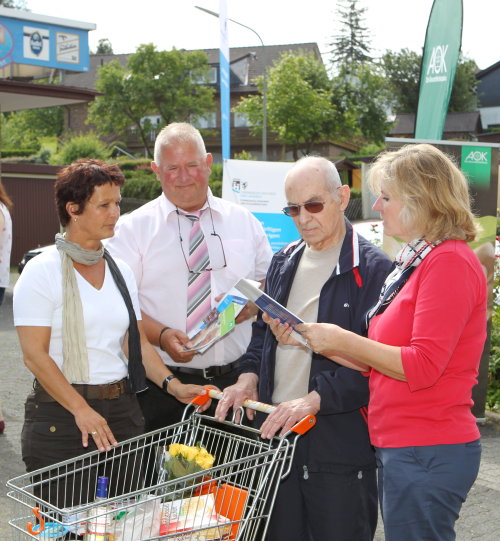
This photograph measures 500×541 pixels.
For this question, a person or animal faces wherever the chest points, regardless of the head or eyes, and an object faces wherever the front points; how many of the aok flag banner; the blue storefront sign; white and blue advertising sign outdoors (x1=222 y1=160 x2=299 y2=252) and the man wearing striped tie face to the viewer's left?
0

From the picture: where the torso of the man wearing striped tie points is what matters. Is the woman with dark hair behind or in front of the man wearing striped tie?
in front

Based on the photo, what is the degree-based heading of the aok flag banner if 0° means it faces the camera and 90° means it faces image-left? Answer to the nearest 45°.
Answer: approximately 0°

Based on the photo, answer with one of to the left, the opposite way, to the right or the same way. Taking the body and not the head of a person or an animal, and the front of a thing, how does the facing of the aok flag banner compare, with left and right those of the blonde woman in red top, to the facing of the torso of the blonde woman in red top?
to the left

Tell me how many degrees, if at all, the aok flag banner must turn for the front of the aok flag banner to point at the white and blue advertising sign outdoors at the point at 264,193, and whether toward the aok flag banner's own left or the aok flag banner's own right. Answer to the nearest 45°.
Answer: approximately 45° to the aok flag banner's own right

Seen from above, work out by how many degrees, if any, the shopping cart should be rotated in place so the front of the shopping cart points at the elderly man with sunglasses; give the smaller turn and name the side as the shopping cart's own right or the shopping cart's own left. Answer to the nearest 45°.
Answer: approximately 180°

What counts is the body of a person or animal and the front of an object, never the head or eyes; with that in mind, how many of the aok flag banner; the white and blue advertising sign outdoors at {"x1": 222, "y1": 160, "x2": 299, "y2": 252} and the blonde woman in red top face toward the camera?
2

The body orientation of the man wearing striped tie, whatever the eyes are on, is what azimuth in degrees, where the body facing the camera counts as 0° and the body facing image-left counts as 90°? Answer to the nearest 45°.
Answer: approximately 0°

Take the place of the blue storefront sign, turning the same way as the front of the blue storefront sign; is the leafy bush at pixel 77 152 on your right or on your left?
on your left

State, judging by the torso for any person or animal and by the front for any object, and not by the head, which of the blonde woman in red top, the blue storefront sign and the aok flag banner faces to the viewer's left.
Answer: the blonde woman in red top

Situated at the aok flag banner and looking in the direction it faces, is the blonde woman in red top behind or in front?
in front

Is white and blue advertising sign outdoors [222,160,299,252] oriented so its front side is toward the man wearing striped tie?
yes
